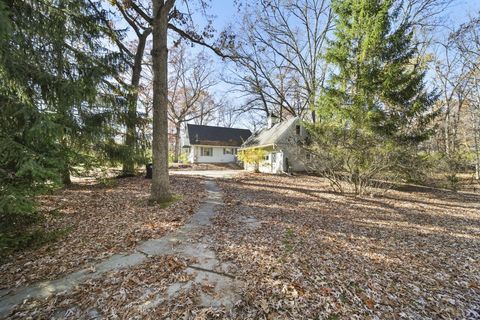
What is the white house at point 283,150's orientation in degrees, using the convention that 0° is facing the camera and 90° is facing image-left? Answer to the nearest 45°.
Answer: approximately 45°

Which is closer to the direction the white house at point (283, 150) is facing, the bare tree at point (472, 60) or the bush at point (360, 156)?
the bush

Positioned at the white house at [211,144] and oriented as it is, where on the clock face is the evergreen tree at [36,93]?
The evergreen tree is roughly at 12 o'clock from the white house.

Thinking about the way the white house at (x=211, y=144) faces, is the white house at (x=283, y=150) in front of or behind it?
in front

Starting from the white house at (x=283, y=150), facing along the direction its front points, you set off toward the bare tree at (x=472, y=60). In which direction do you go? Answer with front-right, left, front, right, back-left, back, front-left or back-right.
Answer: back-left

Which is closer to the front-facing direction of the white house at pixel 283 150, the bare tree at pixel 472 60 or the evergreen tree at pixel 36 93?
the evergreen tree

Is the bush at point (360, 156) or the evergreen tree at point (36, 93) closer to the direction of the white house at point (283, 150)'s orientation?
the evergreen tree

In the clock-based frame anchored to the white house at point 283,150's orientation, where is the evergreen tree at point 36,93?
The evergreen tree is roughly at 11 o'clock from the white house.

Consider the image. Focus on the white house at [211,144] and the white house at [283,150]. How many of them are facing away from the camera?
0

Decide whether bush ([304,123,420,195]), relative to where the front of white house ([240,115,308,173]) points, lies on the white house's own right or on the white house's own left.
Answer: on the white house's own left

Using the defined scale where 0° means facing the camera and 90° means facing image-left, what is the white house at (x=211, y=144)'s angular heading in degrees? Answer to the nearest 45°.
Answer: approximately 0°
